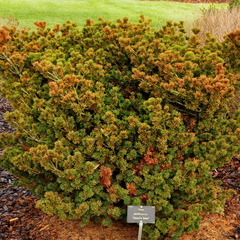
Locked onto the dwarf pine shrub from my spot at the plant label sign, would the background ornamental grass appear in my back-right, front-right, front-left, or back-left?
front-right

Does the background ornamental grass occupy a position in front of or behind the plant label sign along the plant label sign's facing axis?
behind

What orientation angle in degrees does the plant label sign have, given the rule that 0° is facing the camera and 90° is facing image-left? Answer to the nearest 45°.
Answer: approximately 0°
